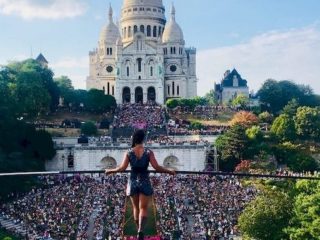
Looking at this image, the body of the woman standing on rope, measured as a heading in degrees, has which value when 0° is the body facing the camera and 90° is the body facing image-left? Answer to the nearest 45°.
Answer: approximately 180°

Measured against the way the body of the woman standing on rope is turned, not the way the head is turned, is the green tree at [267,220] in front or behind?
in front
